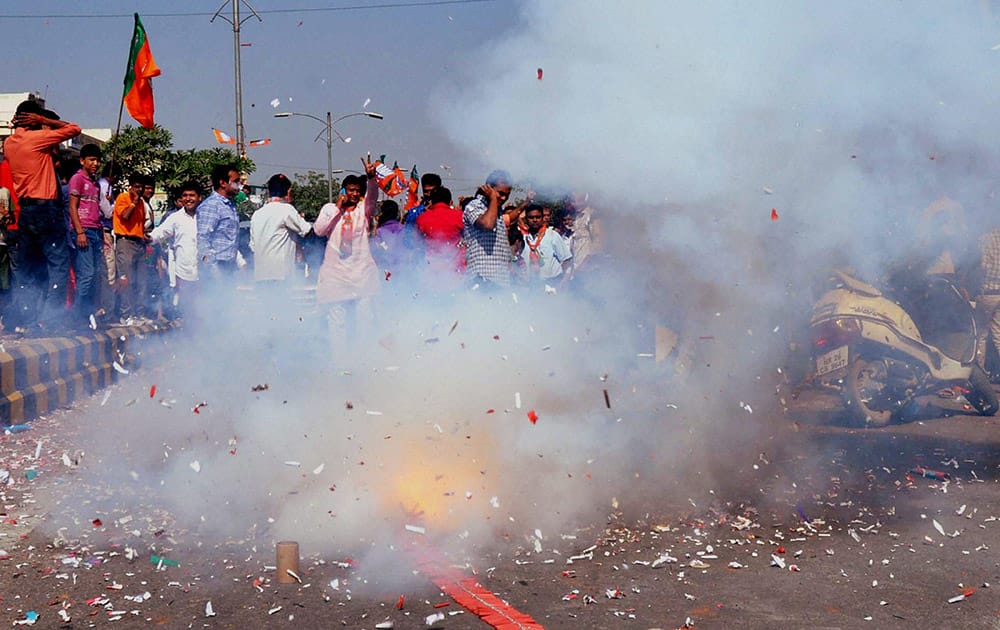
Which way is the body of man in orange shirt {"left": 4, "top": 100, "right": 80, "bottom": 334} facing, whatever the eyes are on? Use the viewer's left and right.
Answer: facing away from the viewer and to the right of the viewer

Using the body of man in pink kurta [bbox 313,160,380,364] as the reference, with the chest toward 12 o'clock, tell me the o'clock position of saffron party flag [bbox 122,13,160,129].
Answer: The saffron party flag is roughly at 4 o'clock from the man in pink kurta.

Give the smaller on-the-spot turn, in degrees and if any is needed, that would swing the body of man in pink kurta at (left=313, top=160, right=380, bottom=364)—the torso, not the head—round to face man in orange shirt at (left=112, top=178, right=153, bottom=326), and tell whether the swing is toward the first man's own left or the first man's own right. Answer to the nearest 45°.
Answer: approximately 135° to the first man's own right

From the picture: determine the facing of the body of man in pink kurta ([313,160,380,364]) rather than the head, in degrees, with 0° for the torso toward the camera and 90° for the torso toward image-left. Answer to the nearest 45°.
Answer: approximately 0°

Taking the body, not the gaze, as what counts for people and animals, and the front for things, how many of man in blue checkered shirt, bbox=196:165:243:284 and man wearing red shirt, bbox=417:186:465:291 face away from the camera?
1

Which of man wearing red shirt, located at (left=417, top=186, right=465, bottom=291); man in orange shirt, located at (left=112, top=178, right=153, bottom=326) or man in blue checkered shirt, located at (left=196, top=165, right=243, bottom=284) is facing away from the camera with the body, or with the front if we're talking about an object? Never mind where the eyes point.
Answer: the man wearing red shirt

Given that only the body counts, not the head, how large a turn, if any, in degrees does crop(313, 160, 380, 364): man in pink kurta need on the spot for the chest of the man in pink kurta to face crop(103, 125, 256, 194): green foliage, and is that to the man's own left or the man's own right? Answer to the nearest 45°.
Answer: approximately 180°

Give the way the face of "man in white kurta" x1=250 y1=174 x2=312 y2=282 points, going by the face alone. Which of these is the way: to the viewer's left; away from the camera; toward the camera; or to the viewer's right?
away from the camera

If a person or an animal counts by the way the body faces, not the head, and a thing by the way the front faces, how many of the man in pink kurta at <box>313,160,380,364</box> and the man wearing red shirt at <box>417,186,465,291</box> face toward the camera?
1

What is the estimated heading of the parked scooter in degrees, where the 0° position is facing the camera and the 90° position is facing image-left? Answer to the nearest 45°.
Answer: approximately 225°

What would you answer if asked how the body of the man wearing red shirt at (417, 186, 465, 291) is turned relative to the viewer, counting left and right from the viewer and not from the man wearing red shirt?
facing away from the viewer

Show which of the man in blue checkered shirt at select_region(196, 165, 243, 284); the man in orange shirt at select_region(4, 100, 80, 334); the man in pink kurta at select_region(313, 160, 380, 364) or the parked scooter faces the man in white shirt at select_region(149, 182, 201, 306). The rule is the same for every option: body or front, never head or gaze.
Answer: the man in orange shirt
